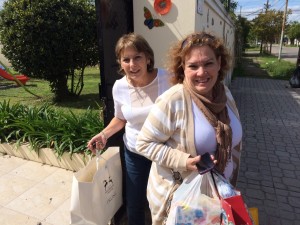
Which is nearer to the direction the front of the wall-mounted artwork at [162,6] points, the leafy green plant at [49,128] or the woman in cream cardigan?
the woman in cream cardigan

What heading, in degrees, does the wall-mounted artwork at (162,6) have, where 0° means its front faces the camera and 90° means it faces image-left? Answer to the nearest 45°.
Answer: approximately 0°

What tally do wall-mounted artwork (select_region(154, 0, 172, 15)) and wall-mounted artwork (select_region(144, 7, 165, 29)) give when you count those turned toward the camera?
2

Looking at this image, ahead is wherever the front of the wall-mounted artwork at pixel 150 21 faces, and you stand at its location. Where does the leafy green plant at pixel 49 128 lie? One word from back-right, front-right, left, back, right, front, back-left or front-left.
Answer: back-right

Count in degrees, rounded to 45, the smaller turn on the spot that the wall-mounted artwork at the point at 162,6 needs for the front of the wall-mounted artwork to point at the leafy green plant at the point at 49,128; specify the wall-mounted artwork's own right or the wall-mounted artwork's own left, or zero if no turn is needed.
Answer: approximately 135° to the wall-mounted artwork's own right

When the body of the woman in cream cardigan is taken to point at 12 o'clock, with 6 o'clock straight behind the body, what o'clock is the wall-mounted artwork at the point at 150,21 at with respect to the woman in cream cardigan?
The wall-mounted artwork is roughly at 7 o'clock from the woman in cream cardigan.
